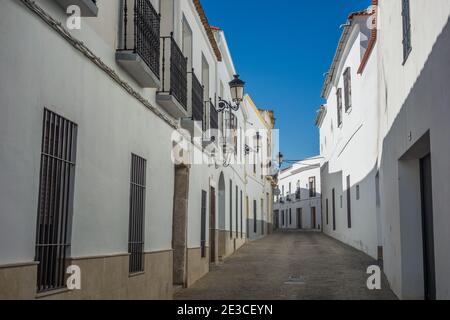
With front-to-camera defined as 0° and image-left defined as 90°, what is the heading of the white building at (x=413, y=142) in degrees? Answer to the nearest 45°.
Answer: approximately 90°

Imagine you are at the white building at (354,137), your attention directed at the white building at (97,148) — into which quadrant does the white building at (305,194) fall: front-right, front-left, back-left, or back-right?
back-right

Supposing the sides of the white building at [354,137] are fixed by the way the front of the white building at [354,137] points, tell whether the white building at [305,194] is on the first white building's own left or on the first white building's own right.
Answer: on the first white building's own right

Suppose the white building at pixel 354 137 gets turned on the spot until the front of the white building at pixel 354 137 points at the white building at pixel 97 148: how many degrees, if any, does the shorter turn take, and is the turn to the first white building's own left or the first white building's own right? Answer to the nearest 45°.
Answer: approximately 90° to the first white building's own left

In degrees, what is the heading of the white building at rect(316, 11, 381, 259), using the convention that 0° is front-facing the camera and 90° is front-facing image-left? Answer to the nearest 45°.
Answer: approximately 90°
